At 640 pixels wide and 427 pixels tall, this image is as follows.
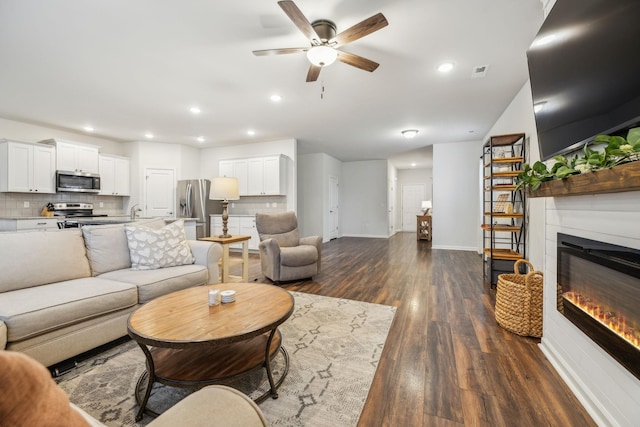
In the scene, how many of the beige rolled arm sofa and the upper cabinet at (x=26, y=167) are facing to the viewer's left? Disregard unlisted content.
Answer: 0

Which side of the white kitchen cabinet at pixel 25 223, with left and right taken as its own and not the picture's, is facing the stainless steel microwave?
left

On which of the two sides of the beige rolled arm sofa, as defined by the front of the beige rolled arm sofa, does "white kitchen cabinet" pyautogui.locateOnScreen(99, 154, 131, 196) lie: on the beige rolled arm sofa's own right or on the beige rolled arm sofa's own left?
on the beige rolled arm sofa's own left

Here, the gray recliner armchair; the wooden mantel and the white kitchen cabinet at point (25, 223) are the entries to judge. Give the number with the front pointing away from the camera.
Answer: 0

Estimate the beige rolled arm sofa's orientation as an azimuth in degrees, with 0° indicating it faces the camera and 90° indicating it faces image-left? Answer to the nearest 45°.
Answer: approximately 315°

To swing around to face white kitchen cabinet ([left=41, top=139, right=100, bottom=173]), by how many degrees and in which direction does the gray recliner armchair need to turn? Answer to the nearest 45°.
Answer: approximately 180°

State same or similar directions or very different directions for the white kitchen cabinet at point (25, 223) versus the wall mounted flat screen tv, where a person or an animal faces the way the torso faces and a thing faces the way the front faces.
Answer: very different directions

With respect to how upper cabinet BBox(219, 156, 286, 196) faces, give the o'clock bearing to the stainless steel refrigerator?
The stainless steel refrigerator is roughly at 2 o'clock from the upper cabinet.

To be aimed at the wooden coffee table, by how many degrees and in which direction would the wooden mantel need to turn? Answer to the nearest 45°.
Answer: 0° — it already faces it

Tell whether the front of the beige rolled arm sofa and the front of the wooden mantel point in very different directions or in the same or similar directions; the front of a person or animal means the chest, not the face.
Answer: very different directions

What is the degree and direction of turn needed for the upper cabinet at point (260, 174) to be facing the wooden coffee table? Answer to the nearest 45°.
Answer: approximately 45° to its left

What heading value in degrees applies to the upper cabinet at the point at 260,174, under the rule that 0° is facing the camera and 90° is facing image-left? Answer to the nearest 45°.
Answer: approximately 45°

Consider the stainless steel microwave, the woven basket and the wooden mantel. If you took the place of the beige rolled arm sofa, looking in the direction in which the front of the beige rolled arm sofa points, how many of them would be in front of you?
2

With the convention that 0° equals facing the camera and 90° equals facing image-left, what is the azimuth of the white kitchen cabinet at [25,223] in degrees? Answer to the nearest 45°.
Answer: approximately 315°

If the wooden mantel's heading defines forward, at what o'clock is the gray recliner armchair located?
The gray recliner armchair is roughly at 2 o'clock from the wooden mantel.
